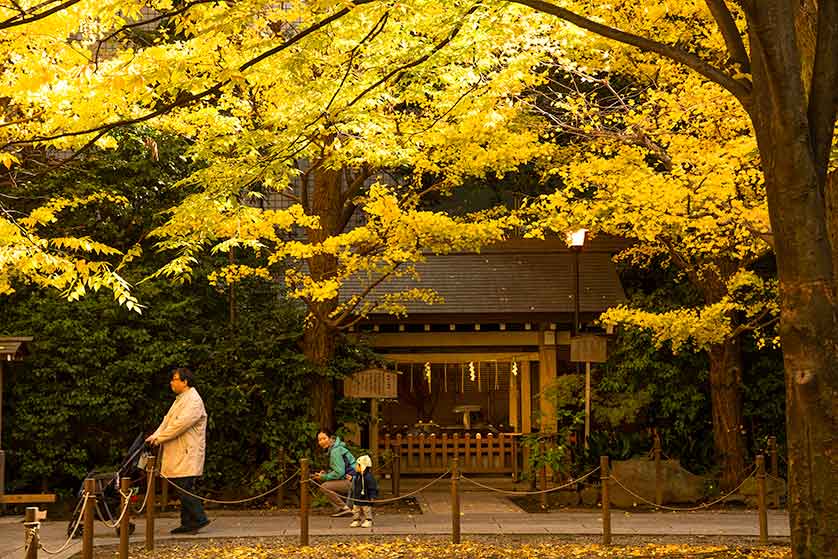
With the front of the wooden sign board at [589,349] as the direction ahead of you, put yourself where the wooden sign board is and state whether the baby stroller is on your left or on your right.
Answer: on your right

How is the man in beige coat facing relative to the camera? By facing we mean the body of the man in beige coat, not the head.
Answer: to the viewer's left

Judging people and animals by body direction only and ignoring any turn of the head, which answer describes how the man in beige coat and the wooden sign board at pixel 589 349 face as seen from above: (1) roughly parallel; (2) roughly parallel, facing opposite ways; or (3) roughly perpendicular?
roughly perpendicular

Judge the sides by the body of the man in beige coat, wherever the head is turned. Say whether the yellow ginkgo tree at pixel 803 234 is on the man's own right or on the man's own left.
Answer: on the man's own left

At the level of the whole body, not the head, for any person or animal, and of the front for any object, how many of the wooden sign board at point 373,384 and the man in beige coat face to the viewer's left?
1

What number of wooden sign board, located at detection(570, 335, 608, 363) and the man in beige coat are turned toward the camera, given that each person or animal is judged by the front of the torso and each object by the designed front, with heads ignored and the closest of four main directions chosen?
1

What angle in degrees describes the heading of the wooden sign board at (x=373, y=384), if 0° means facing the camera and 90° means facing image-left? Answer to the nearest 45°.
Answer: approximately 0°

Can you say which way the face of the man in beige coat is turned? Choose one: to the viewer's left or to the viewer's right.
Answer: to the viewer's left
